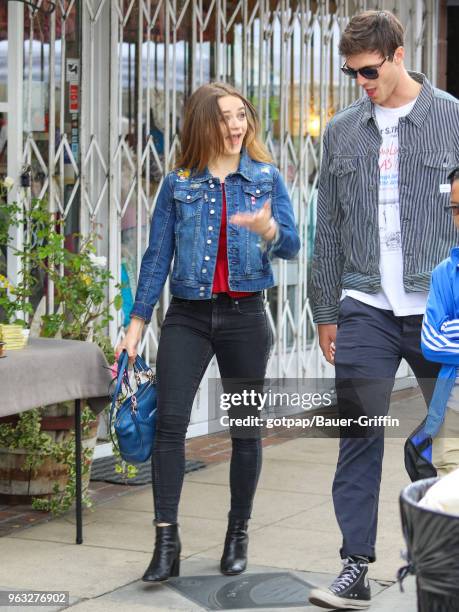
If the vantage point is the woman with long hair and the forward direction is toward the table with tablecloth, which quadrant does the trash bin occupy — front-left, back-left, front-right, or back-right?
back-left

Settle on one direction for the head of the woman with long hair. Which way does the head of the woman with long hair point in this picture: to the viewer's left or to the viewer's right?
to the viewer's right

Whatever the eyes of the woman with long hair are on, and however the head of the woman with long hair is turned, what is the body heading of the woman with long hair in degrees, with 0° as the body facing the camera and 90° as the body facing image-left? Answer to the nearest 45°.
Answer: approximately 0°

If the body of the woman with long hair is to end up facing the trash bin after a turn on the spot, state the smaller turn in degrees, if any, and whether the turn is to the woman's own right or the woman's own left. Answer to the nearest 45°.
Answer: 0° — they already face it

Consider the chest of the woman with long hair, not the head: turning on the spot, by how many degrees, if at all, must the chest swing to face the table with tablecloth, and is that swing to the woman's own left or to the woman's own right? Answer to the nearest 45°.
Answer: approximately 135° to the woman's own right

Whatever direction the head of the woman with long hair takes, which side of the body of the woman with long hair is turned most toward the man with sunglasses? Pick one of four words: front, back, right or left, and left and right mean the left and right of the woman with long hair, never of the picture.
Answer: left

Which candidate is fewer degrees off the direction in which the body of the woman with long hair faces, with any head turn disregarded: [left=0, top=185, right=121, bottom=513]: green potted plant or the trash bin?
the trash bin

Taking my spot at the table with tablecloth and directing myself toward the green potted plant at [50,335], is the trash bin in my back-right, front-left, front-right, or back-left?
back-right
